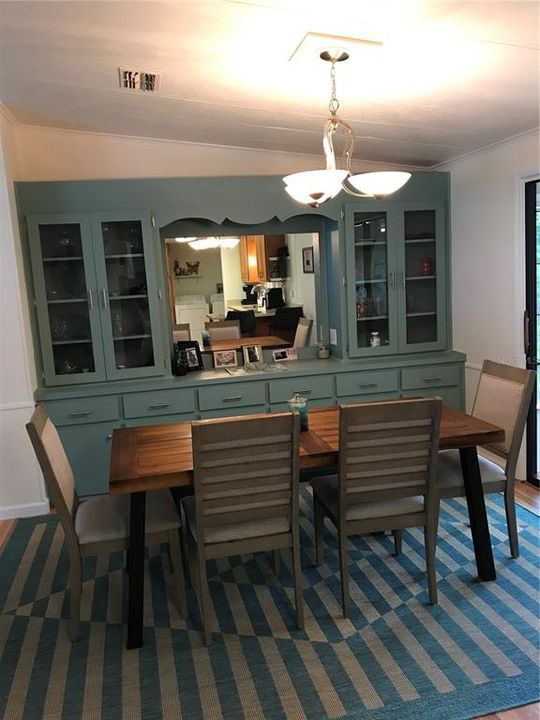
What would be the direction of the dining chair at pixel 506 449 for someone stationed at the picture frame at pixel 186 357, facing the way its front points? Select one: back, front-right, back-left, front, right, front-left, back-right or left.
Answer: front-left

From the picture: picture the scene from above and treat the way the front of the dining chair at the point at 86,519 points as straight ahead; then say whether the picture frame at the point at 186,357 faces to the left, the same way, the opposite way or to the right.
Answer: to the right

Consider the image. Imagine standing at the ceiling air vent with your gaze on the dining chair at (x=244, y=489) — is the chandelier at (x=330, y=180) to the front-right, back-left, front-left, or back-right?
front-left

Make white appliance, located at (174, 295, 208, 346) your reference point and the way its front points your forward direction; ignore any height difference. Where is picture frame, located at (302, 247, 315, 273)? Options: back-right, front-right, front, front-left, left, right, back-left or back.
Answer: left

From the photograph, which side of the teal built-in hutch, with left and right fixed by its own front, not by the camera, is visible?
front

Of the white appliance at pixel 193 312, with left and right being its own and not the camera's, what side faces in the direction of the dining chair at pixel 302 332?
left

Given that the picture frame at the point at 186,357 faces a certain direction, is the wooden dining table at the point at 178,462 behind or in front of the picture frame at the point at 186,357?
in front

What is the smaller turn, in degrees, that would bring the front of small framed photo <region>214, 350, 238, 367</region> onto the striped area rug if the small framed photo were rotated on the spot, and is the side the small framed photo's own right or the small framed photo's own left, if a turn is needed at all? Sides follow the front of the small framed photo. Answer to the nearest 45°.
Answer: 0° — it already faces it

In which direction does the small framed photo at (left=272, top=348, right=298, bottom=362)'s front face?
toward the camera

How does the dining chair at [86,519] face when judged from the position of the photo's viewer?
facing to the right of the viewer

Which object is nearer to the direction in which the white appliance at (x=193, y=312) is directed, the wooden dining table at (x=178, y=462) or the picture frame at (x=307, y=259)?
the wooden dining table

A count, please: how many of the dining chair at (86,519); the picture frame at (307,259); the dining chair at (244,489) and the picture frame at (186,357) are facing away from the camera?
1
